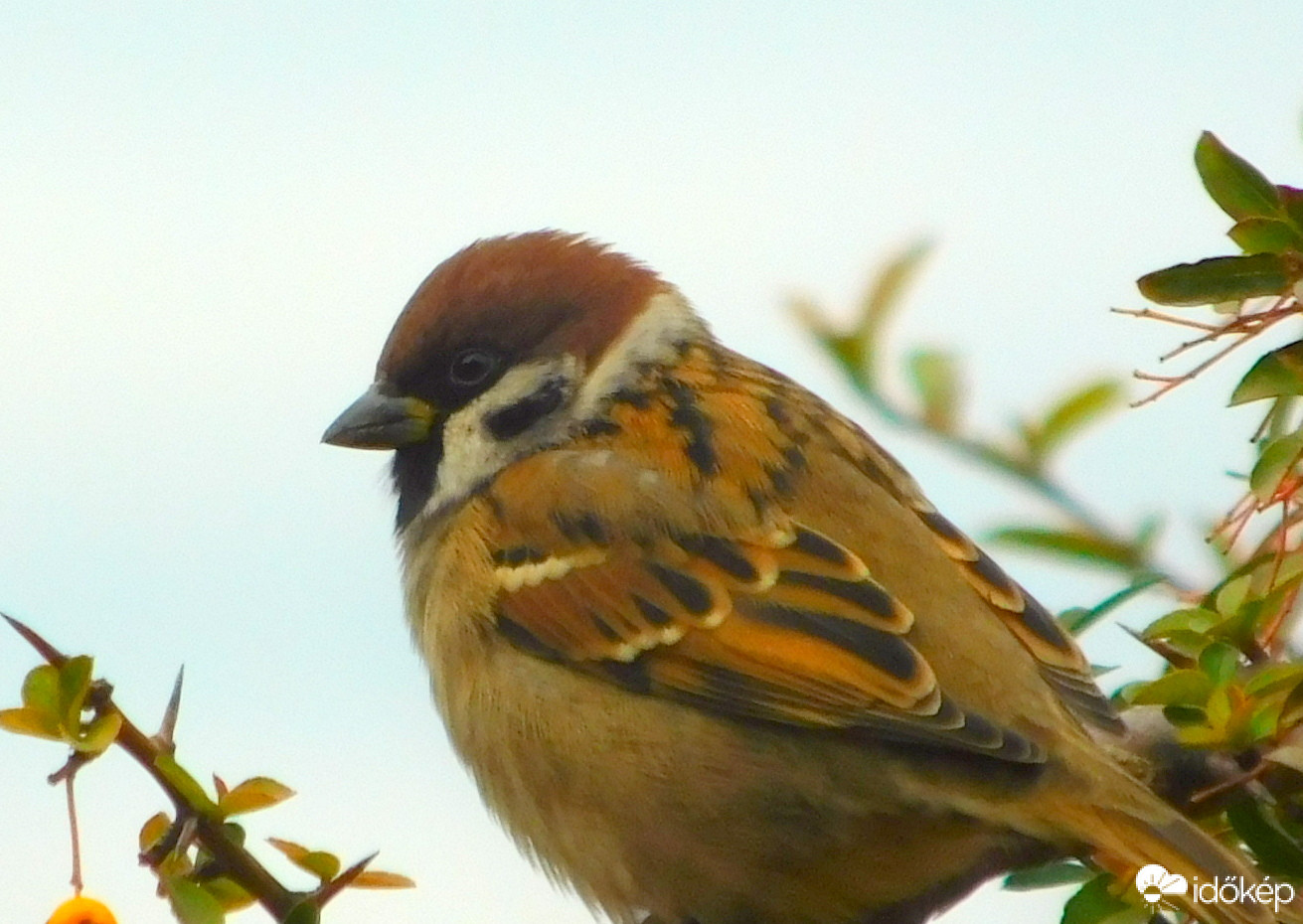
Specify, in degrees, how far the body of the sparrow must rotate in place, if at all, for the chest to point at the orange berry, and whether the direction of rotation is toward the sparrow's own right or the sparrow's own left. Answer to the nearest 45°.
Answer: approximately 45° to the sparrow's own left

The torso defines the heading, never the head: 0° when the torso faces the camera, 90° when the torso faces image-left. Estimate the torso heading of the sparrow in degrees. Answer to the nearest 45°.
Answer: approximately 90°
